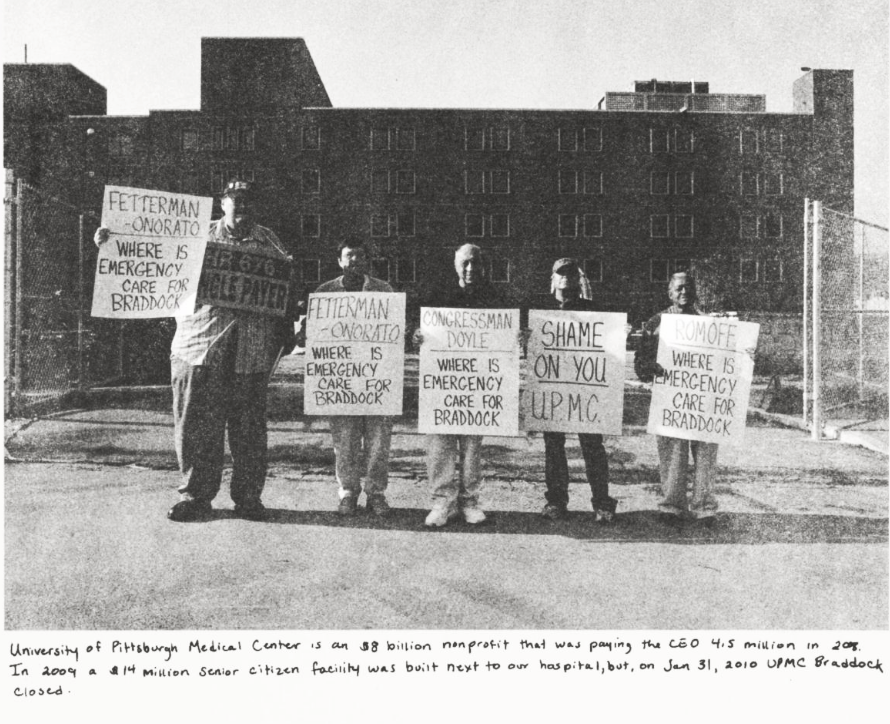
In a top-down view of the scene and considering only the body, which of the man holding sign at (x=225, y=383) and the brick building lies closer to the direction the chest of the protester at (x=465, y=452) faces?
the man holding sign

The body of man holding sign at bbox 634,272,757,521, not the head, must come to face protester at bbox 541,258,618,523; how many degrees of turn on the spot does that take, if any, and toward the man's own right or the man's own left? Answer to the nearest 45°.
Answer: approximately 90° to the man's own right

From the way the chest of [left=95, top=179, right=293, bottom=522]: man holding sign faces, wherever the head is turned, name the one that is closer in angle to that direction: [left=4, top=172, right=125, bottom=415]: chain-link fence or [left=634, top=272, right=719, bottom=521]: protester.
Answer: the protester

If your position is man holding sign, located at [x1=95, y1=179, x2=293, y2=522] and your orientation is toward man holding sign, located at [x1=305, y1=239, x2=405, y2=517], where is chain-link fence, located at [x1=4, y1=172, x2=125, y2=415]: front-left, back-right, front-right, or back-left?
back-left

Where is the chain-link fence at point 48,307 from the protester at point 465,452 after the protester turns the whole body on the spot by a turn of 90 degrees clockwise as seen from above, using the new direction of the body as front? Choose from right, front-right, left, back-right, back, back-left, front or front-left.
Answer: front-right

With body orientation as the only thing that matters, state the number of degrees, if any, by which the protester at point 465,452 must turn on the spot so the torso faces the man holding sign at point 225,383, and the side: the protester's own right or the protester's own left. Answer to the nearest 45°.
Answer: approximately 90° to the protester's own right

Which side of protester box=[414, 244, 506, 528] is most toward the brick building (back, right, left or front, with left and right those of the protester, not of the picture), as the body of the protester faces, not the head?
back
